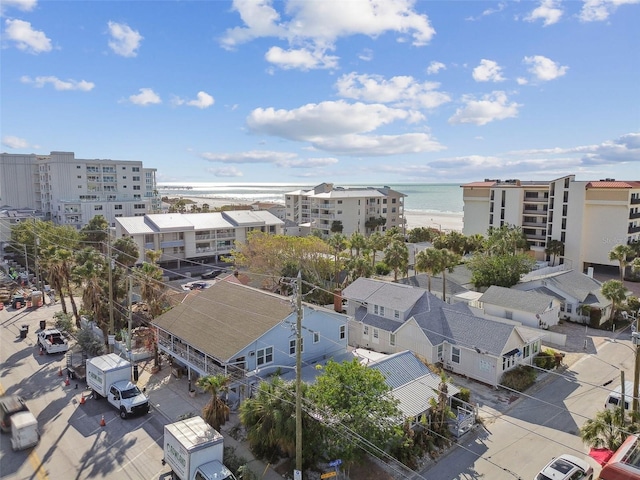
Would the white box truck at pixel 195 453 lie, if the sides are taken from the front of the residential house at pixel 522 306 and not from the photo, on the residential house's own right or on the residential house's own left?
on the residential house's own right

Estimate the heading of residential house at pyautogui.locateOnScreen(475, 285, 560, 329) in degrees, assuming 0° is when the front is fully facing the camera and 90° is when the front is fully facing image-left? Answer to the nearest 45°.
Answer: approximately 315°

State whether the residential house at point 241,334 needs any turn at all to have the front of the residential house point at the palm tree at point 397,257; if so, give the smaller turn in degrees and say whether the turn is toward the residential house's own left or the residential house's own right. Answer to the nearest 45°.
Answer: approximately 180°

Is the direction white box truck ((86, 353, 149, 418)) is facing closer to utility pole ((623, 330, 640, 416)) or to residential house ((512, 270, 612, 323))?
the utility pole

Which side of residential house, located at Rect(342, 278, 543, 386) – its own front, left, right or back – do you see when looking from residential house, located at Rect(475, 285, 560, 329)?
left

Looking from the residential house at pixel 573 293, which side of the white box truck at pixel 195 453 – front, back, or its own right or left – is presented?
left

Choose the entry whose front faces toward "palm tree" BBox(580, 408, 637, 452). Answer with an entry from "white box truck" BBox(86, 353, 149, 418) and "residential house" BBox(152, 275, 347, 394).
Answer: the white box truck

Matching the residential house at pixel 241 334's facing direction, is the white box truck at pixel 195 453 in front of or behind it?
in front

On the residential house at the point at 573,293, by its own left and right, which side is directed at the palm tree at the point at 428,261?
right
